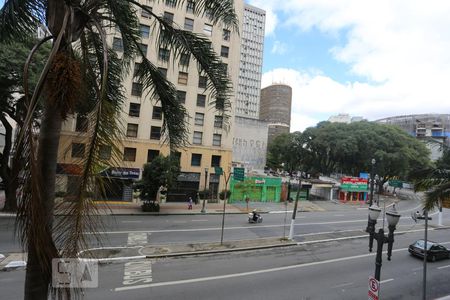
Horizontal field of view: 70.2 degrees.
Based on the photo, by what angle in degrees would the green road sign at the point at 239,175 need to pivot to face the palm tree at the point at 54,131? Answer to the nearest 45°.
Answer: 0° — it already faces it

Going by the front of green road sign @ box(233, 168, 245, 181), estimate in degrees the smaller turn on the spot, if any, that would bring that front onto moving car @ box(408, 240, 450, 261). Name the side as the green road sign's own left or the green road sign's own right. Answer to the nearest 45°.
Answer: approximately 45° to the green road sign's own left

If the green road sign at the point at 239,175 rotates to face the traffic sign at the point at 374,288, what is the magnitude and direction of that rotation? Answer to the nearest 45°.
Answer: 0° — it already faces it

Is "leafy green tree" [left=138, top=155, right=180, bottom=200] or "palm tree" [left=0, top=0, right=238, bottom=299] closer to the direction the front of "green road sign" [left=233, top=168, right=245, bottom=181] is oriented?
the palm tree

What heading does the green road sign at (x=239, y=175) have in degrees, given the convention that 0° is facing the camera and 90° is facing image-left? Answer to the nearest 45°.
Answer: approximately 0°

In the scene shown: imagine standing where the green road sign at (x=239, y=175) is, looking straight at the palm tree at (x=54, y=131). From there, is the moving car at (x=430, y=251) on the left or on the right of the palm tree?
left

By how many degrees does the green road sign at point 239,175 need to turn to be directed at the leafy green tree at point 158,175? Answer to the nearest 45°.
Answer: approximately 135° to its right

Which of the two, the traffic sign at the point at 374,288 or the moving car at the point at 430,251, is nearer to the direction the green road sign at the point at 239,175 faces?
the traffic sign
